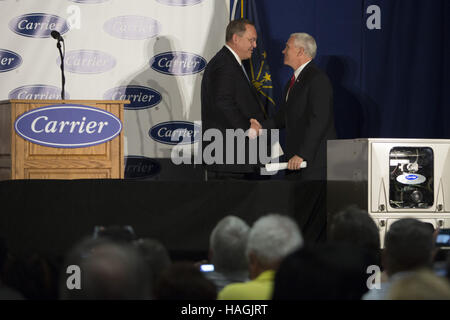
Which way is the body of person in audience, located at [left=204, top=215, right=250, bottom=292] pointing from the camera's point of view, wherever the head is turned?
away from the camera

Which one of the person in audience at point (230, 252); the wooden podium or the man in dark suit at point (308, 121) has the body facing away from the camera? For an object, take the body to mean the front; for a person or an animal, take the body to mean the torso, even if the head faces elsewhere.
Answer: the person in audience

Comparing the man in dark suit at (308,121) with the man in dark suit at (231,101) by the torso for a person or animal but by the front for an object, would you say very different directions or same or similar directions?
very different directions

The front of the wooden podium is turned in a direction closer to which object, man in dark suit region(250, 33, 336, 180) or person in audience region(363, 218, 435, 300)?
the person in audience

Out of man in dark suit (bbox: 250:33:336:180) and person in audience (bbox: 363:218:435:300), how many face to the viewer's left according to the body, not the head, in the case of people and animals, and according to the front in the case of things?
1

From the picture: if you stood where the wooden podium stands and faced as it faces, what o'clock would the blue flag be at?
The blue flag is roughly at 8 o'clock from the wooden podium.

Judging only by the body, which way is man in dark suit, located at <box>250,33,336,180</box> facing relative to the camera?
to the viewer's left

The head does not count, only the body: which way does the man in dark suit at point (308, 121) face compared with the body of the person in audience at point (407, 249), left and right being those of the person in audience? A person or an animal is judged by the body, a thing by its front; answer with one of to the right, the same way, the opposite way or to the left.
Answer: to the left

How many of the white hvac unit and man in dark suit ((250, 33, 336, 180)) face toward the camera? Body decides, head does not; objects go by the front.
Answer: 1

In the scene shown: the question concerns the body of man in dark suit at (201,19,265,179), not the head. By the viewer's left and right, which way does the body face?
facing to the right of the viewer

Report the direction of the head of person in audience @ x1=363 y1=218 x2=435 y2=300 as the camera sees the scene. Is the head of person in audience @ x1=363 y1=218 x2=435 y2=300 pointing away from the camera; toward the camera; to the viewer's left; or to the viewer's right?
away from the camera

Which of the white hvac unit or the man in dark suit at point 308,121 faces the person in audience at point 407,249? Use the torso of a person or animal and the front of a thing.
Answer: the white hvac unit

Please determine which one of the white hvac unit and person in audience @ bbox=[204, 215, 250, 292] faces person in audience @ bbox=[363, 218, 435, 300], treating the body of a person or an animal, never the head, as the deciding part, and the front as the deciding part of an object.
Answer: the white hvac unit

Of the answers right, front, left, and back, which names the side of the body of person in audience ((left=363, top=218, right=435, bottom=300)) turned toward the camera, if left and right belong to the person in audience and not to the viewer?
back

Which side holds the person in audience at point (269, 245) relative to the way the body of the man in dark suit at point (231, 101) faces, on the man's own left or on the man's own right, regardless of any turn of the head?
on the man's own right

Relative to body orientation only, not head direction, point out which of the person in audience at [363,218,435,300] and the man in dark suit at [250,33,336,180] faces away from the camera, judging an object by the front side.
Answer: the person in audience
